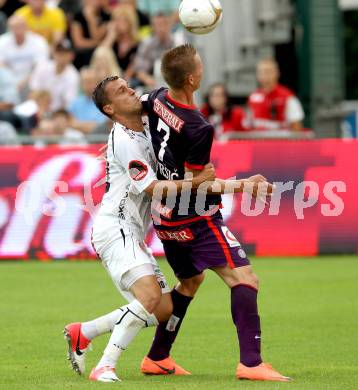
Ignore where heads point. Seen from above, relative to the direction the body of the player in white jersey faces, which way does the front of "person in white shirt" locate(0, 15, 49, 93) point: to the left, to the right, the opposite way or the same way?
to the right

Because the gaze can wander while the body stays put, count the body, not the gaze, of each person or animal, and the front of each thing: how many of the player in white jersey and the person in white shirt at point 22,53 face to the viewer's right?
1

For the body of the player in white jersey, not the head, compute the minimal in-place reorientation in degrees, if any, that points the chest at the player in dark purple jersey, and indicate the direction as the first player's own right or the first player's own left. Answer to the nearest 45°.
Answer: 0° — they already face them

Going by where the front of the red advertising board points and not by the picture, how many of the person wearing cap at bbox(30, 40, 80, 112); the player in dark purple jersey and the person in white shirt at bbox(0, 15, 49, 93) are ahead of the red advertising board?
1

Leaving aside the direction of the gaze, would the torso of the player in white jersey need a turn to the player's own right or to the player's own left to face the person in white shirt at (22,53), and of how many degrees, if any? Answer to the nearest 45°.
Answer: approximately 90° to the player's own left

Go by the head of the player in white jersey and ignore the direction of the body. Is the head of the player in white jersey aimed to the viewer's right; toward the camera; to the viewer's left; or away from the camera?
to the viewer's right

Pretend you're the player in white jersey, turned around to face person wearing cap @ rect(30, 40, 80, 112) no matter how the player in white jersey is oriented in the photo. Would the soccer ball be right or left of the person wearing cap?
right

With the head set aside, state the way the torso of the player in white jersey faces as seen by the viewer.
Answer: to the viewer's right

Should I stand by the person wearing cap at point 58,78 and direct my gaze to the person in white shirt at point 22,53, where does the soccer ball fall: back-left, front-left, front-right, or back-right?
back-left

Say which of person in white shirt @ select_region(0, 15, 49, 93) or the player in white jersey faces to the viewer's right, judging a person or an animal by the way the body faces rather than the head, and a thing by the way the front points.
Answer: the player in white jersey
